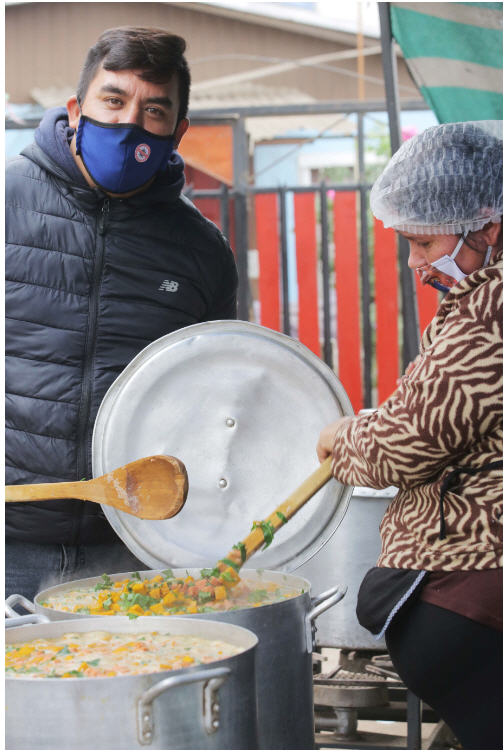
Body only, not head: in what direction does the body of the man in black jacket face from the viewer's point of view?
toward the camera

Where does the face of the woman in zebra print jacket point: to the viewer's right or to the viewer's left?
to the viewer's left

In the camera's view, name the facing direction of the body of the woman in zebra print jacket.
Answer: to the viewer's left

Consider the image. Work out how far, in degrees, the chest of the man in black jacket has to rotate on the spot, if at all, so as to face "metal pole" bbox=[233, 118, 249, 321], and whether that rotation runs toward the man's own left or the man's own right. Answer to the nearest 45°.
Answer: approximately 180°

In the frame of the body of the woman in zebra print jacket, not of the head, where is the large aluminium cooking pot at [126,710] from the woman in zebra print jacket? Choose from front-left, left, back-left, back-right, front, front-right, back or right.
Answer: front-left

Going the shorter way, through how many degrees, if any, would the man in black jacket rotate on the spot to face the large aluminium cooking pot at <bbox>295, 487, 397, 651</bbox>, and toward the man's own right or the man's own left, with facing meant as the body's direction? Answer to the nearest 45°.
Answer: approximately 135° to the man's own left

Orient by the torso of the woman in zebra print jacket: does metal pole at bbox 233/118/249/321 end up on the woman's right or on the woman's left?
on the woman's right

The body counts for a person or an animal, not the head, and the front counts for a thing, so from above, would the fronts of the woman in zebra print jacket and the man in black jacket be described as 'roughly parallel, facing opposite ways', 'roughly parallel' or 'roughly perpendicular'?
roughly perpendicular

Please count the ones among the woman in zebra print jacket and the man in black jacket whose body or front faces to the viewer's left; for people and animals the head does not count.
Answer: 1

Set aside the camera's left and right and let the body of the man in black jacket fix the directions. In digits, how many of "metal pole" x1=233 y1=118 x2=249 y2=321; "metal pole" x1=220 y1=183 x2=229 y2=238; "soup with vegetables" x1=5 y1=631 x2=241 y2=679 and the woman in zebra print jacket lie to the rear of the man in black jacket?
2

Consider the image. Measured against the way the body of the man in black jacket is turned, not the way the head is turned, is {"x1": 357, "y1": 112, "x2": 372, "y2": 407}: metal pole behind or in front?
behind

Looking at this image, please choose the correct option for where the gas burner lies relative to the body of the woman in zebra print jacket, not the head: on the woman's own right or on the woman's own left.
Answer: on the woman's own right

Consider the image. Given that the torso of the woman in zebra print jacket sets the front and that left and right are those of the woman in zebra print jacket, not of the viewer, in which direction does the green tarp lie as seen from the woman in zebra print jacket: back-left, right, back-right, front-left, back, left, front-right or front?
right

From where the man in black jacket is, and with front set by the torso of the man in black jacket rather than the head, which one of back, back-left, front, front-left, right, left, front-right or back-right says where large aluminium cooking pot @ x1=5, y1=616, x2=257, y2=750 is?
front
